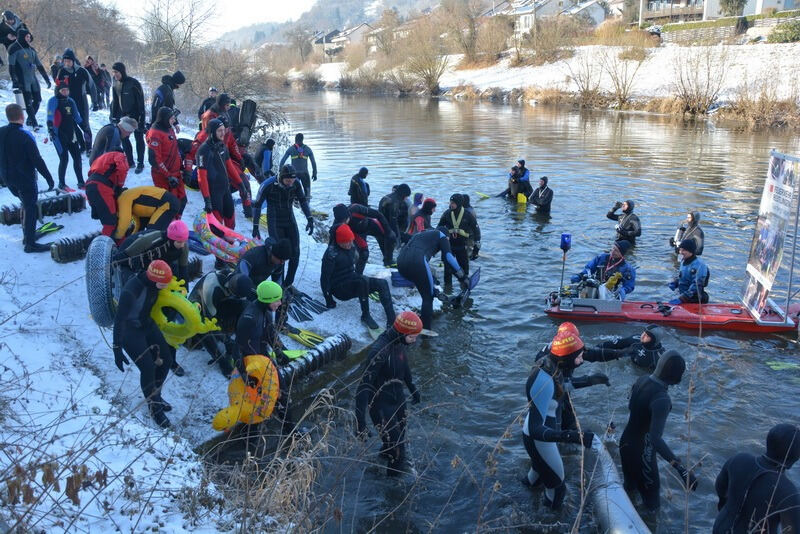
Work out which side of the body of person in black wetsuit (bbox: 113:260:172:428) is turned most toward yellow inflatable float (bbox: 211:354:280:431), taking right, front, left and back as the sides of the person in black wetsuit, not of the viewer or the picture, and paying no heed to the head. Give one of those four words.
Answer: front

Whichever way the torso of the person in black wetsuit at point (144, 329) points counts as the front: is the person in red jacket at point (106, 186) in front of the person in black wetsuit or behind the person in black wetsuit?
behind

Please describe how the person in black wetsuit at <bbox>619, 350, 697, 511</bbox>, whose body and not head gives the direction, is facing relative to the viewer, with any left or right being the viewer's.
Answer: facing away from the viewer and to the right of the viewer

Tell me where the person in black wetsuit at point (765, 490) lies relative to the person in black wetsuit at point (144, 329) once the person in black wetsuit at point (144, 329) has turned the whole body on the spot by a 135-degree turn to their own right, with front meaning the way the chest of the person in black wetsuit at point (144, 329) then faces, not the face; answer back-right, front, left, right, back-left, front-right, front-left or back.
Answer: back-left

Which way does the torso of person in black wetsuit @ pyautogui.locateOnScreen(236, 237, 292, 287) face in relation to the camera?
to the viewer's right

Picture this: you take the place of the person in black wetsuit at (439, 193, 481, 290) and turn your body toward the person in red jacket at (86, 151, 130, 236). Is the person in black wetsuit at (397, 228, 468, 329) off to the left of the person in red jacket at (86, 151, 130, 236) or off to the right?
left
